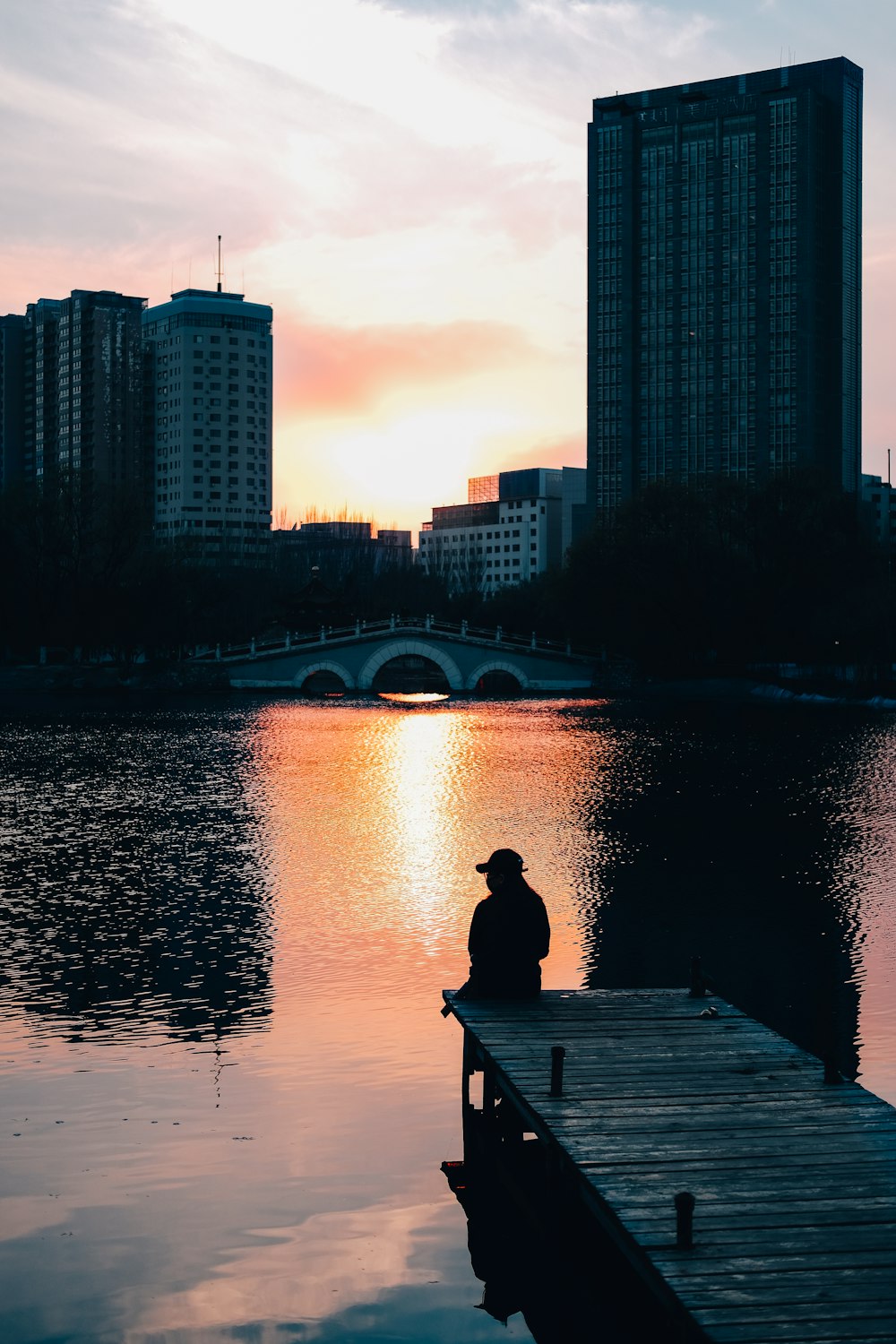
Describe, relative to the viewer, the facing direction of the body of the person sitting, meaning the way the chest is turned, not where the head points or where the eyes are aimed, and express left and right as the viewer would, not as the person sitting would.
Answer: facing away from the viewer and to the left of the viewer
